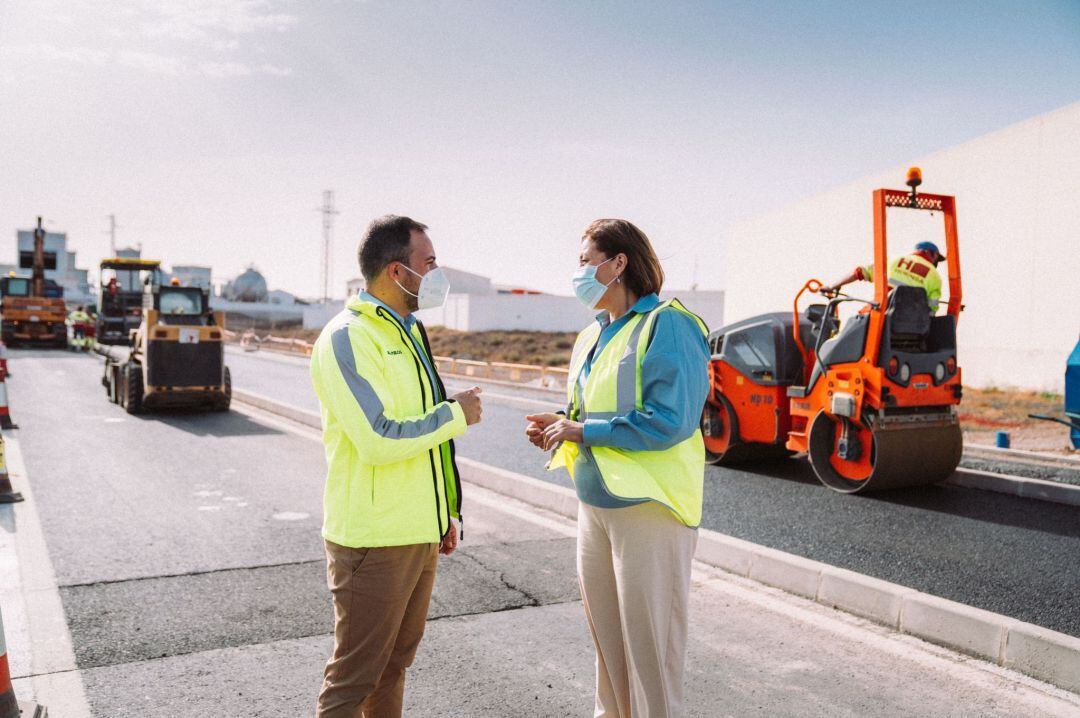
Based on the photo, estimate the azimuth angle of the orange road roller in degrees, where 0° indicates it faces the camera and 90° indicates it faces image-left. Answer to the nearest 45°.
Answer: approximately 135°

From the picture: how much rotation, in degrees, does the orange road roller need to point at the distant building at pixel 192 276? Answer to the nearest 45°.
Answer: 0° — it already faces it

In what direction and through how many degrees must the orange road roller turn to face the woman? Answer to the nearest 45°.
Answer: approximately 135° to its left

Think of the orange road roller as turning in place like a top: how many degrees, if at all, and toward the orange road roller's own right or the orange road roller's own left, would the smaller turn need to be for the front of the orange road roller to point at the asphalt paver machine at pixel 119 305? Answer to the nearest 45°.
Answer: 0° — it already faces it

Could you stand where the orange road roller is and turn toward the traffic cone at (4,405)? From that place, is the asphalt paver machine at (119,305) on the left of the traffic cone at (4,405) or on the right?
right

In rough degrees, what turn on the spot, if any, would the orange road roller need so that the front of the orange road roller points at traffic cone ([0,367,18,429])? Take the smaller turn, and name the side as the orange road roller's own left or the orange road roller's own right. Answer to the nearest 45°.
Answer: approximately 45° to the orange road roller's own left

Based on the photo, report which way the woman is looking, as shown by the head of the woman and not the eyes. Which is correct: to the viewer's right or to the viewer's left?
to the viewer's left

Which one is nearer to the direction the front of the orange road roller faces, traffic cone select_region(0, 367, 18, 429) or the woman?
the traffic cone

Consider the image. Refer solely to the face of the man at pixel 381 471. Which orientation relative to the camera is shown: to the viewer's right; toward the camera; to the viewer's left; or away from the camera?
to the viewer's right
